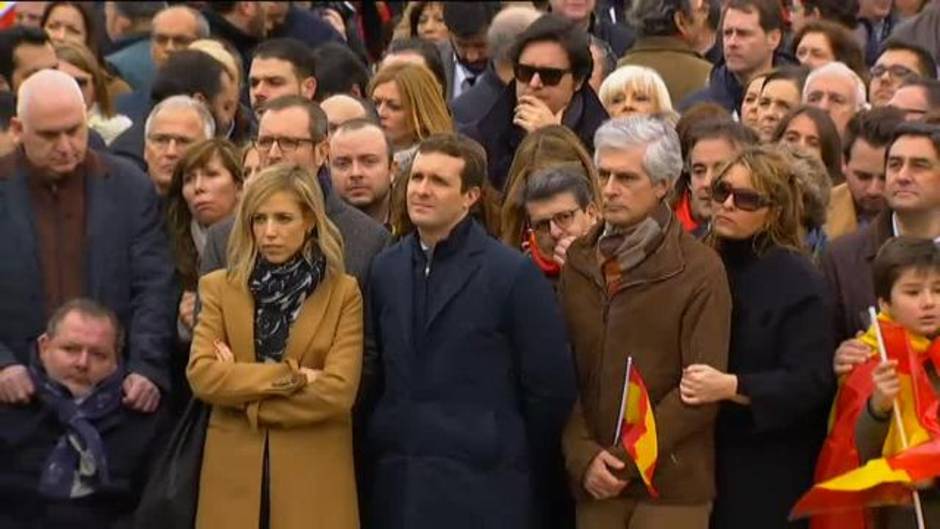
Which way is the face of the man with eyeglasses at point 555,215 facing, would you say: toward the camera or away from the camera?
toward the camera

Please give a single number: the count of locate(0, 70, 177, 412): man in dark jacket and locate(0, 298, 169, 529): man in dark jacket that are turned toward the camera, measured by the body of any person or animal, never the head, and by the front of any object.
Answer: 2

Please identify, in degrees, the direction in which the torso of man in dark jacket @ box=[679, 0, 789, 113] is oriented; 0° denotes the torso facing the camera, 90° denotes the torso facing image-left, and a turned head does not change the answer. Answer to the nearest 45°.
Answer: approximately 45°

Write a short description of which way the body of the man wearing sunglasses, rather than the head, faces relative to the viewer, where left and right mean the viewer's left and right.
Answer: facing the viewer and to the left of the viewer

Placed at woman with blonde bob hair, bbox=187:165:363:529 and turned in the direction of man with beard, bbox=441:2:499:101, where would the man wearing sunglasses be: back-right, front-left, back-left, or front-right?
front-right

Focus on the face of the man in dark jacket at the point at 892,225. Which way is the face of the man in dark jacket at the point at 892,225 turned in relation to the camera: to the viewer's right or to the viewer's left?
to the viewer's left

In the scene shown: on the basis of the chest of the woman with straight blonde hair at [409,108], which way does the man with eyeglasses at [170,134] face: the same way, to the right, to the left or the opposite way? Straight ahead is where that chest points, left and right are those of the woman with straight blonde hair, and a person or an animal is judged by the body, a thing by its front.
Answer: the same way

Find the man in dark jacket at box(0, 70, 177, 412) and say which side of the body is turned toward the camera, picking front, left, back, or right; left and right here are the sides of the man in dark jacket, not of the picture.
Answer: front

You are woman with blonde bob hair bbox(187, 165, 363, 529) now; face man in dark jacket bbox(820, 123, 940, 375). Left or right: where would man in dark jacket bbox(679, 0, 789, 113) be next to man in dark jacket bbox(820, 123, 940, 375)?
left

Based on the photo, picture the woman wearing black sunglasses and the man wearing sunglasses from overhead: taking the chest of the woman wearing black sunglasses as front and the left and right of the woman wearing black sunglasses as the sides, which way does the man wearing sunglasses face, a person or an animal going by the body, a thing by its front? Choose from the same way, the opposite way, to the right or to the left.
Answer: the same way
